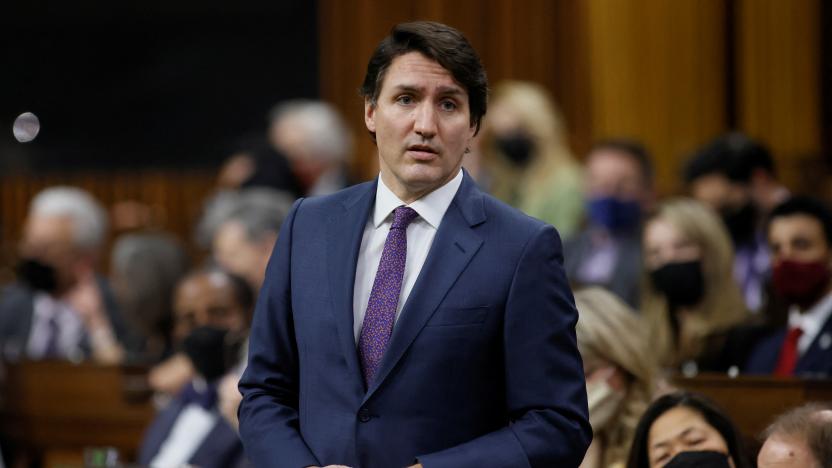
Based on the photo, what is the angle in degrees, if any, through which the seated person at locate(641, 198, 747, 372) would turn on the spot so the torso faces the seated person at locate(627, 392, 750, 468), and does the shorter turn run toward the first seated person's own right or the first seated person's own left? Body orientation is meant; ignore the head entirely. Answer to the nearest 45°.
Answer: approximately 45° to the first seated person's own left

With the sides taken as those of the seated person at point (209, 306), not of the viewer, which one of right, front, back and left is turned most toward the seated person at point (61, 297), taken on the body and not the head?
right

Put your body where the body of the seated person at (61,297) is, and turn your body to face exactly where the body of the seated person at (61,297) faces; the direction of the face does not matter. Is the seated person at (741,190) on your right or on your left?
on your left

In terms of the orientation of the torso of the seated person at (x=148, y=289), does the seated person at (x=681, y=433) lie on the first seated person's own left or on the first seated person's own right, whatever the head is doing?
on the first seated person's own left

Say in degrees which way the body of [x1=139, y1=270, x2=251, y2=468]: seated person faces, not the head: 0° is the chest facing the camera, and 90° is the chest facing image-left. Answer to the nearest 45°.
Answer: approximately 45°

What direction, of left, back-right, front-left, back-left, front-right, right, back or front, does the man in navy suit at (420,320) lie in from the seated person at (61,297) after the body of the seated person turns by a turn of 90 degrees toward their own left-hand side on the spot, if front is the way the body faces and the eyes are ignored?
front-right

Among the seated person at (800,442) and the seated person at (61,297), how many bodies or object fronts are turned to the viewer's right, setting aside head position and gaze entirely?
0

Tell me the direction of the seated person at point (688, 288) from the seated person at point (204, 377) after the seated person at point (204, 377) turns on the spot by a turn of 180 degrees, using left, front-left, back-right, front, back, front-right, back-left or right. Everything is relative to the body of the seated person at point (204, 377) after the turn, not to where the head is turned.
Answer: front-right
